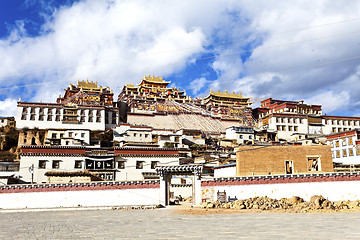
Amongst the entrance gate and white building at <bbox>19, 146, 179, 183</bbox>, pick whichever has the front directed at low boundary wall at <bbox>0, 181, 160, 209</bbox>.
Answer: the white building

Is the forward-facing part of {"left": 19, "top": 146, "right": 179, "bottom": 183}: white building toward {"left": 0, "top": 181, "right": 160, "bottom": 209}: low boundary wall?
yes

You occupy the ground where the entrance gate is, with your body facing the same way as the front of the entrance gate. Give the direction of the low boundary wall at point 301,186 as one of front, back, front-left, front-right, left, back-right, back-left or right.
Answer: left

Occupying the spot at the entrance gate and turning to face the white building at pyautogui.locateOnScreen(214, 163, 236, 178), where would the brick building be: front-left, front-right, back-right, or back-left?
front-right

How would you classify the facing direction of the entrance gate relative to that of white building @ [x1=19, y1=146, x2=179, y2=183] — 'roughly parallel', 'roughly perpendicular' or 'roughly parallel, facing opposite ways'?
roughly parallel

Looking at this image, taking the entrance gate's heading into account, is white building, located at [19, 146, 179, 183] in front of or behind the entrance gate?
behind

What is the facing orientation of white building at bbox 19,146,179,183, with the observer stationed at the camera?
facing the viewer

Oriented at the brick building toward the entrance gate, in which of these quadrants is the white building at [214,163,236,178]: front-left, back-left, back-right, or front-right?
front-right

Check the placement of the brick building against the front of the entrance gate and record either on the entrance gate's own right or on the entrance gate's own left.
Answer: on the entrance gate's own left

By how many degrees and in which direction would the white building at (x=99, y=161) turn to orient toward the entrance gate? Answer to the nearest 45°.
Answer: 0° — it already faces it

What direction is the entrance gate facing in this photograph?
toward the camera

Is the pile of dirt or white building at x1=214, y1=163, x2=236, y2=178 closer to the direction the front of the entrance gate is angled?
the pile of dirt

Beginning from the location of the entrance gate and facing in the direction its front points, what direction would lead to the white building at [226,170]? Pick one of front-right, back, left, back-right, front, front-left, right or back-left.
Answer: back-left

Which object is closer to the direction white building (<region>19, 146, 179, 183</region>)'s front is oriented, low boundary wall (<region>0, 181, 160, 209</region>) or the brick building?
the low boundary wall

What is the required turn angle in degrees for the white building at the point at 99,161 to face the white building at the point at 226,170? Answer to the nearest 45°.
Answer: approximately 45° to its left

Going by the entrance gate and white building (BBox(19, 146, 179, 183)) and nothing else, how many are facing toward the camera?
2

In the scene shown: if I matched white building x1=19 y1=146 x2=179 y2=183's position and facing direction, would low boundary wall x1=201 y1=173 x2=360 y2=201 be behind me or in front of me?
in front
